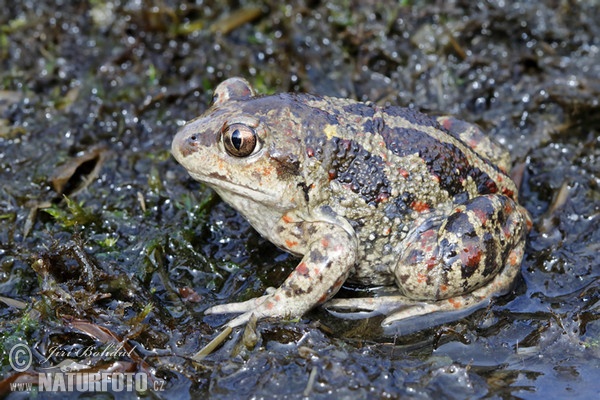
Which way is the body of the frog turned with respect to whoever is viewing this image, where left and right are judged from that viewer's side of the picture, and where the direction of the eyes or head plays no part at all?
facing to the left of the viewer
